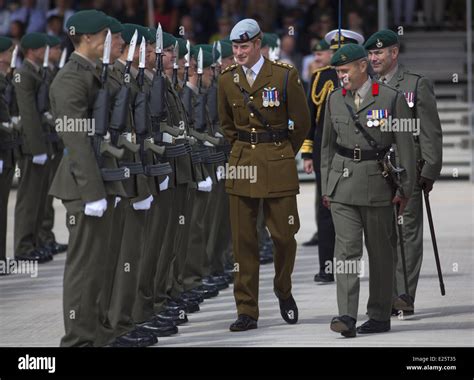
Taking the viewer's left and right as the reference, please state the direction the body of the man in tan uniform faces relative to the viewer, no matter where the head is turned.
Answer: facing the viewer

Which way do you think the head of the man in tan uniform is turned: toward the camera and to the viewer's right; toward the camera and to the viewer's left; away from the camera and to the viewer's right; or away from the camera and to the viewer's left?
toward the camera and to the viewer's left
